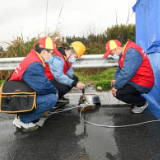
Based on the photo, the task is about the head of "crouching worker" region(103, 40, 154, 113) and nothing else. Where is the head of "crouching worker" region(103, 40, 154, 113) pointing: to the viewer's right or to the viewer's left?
to the viewer's left

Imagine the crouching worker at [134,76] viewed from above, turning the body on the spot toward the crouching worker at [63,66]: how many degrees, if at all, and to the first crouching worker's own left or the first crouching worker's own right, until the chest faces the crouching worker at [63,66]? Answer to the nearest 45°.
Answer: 0° — they already face them

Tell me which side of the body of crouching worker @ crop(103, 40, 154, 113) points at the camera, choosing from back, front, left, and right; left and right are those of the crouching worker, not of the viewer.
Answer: left

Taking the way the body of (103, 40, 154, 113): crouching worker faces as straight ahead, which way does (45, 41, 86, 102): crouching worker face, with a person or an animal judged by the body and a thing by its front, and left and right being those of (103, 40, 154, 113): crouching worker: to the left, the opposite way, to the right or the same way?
the opposite way

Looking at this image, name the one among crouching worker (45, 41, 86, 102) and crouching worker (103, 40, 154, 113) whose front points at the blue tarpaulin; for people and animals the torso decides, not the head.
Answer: crouching worker (45, 41, 86, 102)

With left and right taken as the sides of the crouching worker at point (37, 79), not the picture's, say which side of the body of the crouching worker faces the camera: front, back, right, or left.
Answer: right

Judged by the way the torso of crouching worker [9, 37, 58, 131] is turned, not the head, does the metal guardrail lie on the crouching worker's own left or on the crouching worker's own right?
on the crouching worker's own left

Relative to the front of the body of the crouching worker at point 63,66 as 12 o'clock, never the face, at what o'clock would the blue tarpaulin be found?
The blue tarpaulin is roughly at 12 o'clock from the crouching worker.

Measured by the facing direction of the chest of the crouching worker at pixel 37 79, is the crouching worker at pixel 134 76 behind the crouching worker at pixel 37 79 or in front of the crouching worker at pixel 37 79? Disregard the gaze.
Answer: in front

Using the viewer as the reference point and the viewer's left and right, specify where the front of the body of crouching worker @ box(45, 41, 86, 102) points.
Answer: facing to the right of the viewer

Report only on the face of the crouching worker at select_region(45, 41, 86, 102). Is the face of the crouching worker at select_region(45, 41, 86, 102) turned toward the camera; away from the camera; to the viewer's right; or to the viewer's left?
to the viewer's right

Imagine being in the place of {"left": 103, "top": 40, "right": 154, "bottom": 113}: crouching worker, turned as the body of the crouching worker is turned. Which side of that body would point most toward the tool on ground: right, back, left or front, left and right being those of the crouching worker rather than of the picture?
front
